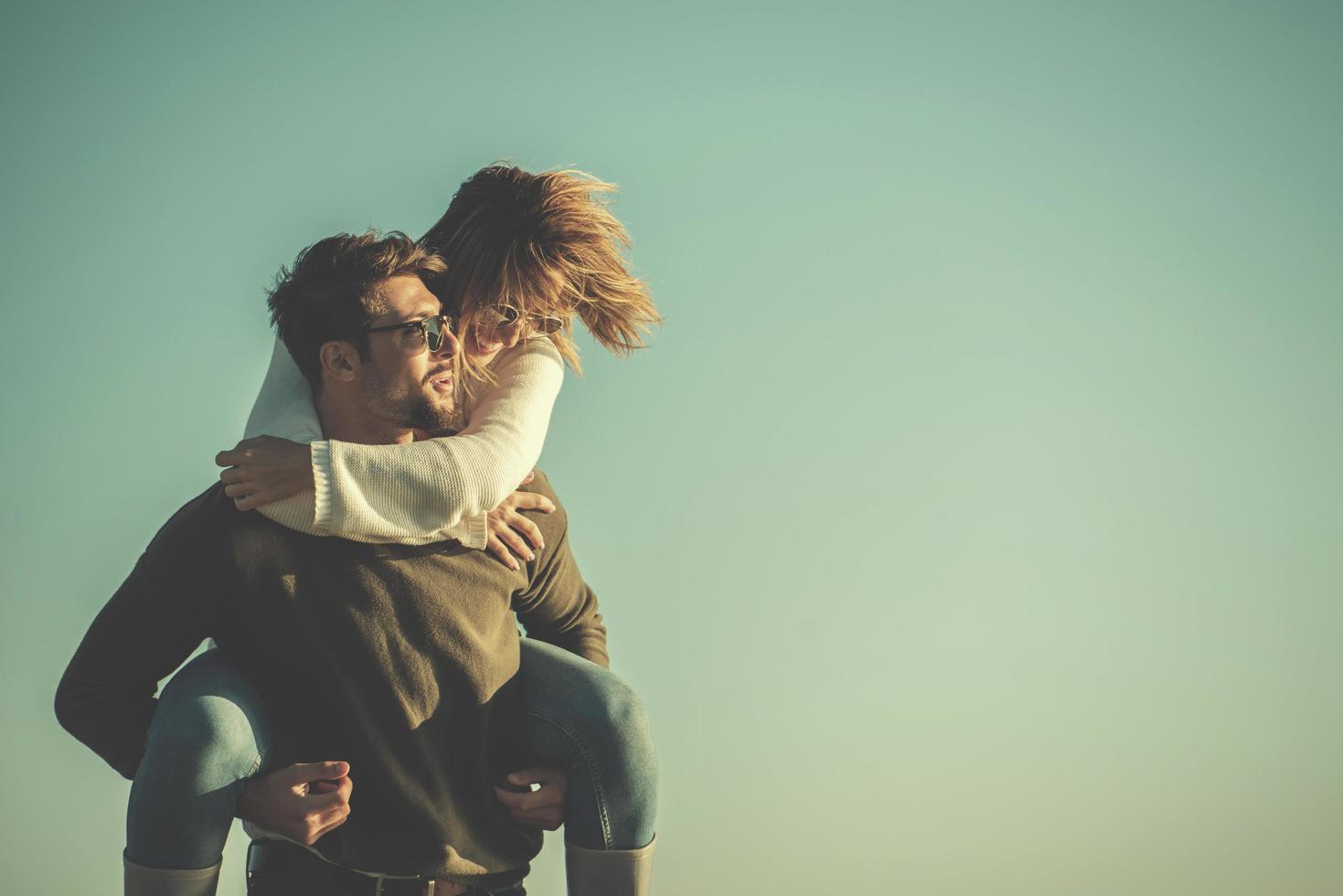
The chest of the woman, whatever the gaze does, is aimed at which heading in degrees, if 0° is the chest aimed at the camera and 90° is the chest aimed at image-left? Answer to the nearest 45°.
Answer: approximately 0°
